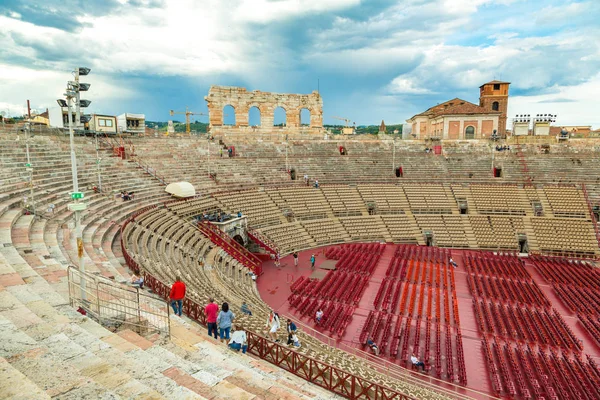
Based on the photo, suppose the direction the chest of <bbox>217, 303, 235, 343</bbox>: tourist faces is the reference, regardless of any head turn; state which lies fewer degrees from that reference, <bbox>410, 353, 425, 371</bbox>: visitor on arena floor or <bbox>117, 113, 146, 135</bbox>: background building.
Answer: the background building

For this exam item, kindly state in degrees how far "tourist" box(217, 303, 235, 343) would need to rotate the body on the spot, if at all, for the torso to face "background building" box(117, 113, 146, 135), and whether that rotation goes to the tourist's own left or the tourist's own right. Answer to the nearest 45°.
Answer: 0° — they already face it

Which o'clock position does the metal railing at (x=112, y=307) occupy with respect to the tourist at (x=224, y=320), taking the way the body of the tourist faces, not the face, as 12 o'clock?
The metal railing is roughly at 9 o'clock from the tourist.

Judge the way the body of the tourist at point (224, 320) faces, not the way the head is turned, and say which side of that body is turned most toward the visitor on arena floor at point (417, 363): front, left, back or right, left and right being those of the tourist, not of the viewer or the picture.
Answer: right

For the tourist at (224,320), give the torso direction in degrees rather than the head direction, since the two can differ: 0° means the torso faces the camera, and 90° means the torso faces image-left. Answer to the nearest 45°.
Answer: approximately 180°

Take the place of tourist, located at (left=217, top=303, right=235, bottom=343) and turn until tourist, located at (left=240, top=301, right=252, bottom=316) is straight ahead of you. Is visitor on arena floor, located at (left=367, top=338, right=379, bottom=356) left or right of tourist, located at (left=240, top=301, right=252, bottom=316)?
right
